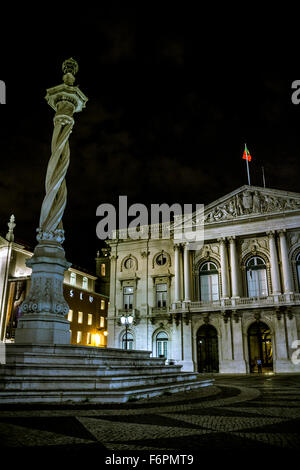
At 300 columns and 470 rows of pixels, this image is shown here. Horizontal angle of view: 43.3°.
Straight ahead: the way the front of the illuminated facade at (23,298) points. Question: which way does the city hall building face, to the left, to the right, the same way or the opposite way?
to the right

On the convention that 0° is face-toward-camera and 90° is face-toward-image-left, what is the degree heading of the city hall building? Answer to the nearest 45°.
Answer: approximately 45°

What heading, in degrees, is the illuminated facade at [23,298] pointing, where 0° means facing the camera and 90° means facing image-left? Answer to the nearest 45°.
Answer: approximately 315°

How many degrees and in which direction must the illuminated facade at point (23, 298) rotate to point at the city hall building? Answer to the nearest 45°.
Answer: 0° — it already faces it

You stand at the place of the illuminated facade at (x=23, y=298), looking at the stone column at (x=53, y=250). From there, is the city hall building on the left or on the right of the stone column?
left

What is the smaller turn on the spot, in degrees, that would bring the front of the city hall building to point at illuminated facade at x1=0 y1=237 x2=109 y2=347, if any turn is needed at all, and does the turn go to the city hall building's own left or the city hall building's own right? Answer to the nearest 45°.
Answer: approximately 45° to the city hall building's own right
